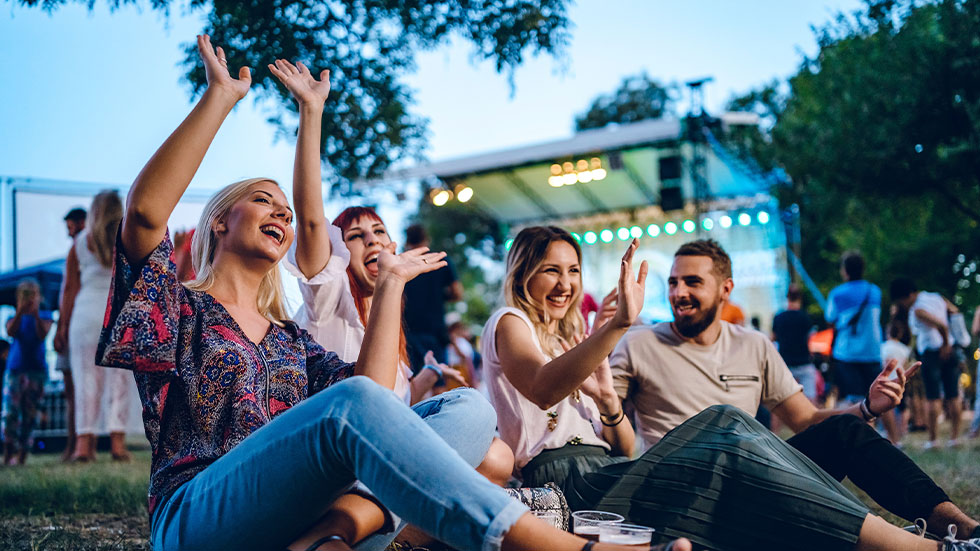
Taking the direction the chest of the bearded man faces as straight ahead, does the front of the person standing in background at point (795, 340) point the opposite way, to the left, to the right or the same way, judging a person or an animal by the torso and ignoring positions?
the opposite way

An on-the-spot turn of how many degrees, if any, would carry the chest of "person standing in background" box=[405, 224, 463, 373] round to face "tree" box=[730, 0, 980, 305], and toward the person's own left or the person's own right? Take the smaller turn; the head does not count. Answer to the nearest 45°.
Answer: approximately 45° to the person's own right

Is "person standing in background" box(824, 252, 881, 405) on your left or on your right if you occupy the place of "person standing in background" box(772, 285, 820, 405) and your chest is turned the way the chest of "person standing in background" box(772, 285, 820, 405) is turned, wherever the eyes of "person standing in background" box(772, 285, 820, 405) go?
on your right

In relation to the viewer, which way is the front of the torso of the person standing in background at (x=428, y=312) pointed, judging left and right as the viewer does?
facing away from the viewer

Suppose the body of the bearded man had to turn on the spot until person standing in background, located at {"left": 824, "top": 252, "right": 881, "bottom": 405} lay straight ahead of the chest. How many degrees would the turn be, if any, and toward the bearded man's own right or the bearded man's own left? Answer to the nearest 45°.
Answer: approximately 180°

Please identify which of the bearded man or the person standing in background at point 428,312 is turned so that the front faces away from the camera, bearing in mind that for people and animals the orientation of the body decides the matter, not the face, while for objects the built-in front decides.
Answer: the person standing in background

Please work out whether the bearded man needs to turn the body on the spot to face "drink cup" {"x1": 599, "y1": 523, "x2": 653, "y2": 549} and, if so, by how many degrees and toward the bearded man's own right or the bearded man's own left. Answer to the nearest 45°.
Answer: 0° — they already face it

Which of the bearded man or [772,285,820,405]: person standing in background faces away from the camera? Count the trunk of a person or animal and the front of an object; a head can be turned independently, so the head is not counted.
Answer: the person standing in background

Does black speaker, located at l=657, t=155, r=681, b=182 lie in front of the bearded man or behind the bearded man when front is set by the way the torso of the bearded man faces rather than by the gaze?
behind

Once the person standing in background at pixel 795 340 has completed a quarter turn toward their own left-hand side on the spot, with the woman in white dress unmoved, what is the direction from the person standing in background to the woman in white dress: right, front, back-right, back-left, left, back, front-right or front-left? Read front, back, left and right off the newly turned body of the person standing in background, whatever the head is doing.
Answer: front-left

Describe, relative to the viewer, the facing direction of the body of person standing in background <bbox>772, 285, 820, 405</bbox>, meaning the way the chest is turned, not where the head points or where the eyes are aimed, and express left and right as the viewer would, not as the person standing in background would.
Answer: facing away from the viewer

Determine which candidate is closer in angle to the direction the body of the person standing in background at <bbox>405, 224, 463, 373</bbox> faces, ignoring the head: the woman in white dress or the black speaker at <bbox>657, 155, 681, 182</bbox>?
the black speaker

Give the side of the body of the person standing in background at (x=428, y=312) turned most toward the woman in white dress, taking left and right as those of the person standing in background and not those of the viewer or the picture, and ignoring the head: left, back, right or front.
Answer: left
